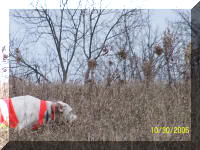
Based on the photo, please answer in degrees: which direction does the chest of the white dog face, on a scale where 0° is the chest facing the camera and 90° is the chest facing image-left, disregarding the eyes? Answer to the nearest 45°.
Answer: approximately 270°

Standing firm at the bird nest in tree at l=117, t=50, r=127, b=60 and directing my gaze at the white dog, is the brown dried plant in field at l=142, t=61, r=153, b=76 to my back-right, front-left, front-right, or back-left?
back-left

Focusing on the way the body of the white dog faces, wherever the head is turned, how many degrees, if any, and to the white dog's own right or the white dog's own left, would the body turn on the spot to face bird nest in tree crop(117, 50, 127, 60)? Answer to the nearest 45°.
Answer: approximately 90° to the white dog's own left
